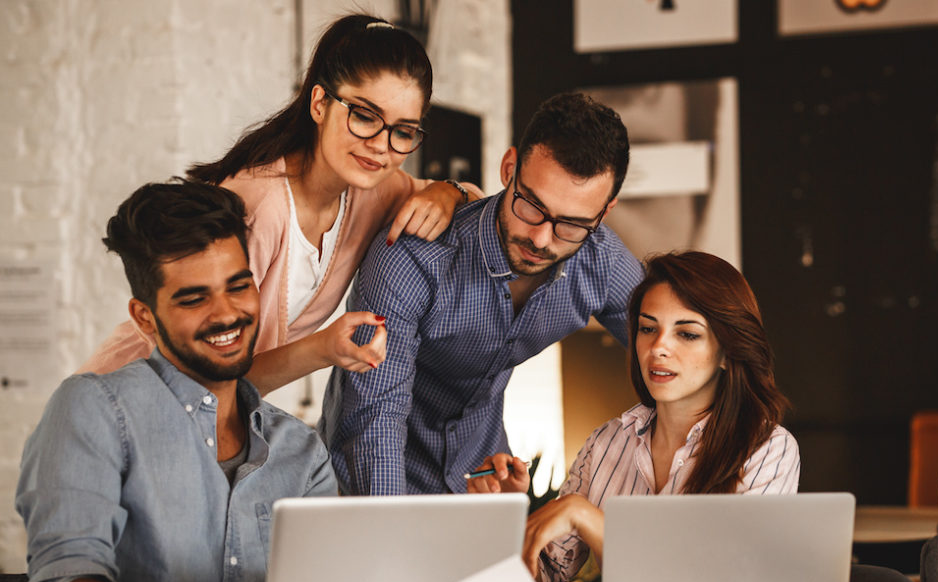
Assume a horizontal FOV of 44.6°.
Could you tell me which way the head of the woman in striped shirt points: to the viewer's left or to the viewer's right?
to the viewer's left

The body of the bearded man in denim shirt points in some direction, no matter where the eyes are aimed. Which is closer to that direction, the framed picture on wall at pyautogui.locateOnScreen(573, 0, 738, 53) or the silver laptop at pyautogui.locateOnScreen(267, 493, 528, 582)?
the silver laptop

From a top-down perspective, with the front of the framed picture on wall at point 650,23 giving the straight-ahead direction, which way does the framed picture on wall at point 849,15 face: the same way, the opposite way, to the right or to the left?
the same way

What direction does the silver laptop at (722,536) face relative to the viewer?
away from the camera

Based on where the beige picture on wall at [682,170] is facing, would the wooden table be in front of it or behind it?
in front

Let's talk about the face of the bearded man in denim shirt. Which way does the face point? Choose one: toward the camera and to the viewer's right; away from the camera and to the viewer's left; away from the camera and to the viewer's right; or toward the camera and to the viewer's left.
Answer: toward the camera and to the viewer's right

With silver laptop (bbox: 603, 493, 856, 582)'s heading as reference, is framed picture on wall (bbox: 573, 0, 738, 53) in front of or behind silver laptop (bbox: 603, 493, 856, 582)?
in front

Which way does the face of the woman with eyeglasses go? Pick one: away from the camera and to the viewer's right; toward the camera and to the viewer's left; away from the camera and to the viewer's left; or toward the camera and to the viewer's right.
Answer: toward the camera and to the viewer's right

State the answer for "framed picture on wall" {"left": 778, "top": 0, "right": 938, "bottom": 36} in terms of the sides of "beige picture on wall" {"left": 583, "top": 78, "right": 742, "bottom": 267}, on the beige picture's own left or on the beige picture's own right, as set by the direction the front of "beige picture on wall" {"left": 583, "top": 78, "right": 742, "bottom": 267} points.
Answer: on the beige picture's own left

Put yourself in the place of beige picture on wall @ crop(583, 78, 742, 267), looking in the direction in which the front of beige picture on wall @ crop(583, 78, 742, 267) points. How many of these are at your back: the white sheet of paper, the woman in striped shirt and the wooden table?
0

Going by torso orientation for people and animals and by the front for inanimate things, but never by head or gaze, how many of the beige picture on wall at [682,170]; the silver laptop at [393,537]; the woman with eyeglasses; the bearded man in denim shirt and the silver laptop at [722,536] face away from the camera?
2

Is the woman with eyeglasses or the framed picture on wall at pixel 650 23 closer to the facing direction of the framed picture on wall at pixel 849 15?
the woman with eyeglasses

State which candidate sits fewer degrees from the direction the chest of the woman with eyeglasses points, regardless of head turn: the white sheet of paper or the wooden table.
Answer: the white sheet of paper

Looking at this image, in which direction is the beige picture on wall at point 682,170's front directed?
toward the camera

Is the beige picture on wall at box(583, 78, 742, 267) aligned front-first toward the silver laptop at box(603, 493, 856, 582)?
yes

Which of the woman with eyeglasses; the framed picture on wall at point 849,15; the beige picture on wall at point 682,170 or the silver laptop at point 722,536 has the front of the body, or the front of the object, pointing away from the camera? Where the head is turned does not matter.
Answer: the silver laptop

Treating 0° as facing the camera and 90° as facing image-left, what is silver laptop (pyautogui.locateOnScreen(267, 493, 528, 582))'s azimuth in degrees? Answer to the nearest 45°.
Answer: approximately 180°

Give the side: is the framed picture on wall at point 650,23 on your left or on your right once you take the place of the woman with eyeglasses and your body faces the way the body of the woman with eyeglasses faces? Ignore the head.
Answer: on your left

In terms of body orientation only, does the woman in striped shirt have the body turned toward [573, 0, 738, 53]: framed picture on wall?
no

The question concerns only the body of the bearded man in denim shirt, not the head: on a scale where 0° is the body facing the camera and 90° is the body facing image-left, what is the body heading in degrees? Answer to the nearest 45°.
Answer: approximately 315°

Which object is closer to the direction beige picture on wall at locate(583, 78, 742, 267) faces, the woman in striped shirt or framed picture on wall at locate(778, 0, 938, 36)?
the woman in striped shirt

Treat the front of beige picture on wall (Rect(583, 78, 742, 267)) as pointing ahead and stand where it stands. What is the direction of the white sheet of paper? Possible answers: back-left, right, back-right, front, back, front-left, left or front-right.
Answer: front
